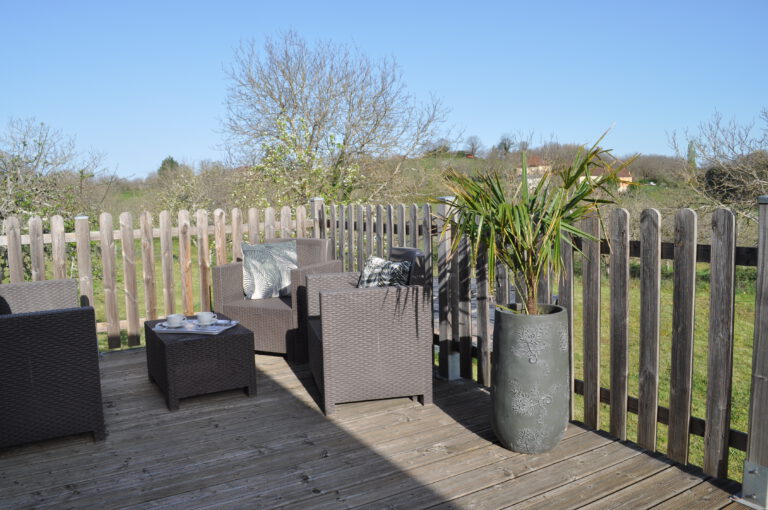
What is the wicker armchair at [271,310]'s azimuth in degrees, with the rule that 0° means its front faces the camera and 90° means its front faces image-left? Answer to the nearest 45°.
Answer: approximately 45°

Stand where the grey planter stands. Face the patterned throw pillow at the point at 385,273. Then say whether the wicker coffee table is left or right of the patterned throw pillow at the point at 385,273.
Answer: left

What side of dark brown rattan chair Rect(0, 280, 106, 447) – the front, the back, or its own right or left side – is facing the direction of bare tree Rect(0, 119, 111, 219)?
left

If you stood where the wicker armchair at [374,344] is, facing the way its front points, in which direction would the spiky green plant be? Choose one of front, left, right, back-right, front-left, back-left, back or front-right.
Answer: back-left

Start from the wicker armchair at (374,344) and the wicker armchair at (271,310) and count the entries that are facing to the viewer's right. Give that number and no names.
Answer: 0

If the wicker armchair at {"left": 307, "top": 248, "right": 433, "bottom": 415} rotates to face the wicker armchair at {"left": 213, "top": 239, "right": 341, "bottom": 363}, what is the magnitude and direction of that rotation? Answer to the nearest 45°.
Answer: approximately 45° to its right

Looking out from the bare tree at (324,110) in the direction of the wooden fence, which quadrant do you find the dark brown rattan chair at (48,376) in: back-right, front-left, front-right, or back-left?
front-right

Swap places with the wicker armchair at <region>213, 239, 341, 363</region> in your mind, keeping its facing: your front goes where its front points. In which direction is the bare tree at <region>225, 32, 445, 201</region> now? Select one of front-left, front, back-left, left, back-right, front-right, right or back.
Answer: back-right

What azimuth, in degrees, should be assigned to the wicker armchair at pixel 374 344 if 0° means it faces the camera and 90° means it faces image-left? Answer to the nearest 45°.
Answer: approximately 90°

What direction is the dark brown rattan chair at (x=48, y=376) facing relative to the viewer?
to the viewer's right

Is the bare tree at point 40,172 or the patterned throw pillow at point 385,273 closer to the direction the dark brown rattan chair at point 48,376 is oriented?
the patterned throw pillow

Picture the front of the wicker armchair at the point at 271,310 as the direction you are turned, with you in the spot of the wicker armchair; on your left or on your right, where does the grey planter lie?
on your left

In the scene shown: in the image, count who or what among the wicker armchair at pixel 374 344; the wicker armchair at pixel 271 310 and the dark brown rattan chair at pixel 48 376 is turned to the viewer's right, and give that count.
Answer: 1
